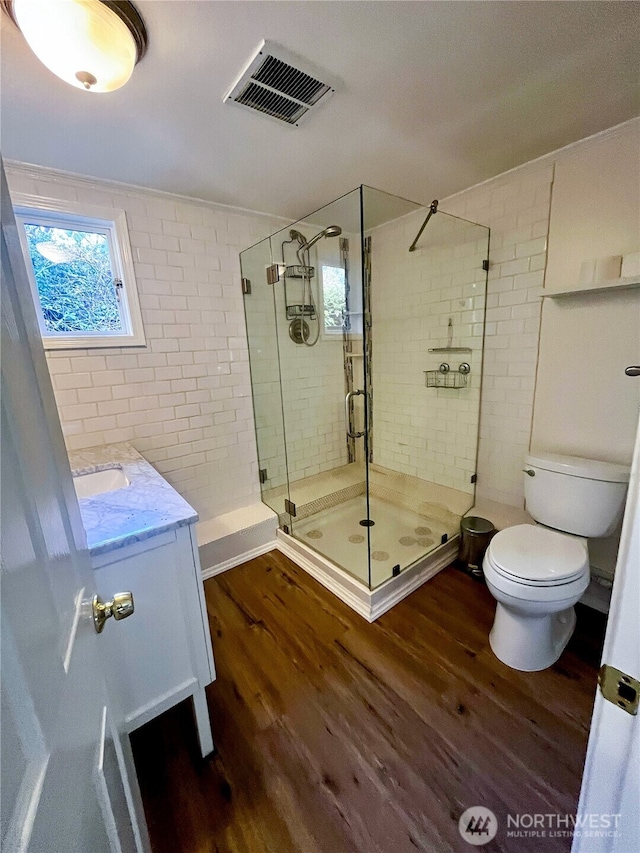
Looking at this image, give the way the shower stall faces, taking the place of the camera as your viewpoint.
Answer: facing the viewer and to the left of the viewer

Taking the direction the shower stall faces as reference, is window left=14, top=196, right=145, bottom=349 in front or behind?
in front

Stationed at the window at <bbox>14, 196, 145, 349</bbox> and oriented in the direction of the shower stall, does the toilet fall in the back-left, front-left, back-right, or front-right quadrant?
front-right

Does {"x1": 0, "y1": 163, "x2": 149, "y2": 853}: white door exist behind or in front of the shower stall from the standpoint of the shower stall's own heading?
in front

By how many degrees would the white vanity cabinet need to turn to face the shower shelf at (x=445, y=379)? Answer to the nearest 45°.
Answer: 0° — it already faces it

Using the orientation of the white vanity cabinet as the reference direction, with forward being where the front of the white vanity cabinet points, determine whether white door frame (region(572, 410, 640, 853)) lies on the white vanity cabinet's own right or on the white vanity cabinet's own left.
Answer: on the white vanity cabinet's own right

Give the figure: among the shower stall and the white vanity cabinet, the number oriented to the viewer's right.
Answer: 1

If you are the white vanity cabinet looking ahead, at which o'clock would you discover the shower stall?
The shower stall is roughly at 11 o'clock from the white vanity cabinet.

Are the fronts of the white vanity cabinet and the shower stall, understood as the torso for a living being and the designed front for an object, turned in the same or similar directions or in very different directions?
very different directions

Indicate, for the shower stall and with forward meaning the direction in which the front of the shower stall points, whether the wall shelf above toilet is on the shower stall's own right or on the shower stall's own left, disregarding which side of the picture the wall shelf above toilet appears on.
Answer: on the shower stall's own left

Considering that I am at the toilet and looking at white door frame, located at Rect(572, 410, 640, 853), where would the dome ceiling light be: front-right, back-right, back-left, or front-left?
front-right

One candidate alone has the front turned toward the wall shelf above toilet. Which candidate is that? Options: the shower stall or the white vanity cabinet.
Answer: the white vanity cabinet

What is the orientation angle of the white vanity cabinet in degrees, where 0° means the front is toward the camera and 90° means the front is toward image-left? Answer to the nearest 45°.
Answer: approximately 270°

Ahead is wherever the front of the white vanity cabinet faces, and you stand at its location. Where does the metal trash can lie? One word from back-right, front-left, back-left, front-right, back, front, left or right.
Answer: front

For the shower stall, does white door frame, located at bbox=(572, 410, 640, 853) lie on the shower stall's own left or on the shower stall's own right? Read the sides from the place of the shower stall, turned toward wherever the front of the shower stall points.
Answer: on the shower stall's own left
